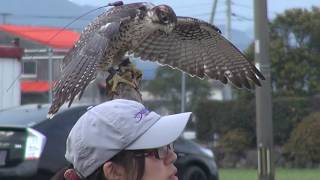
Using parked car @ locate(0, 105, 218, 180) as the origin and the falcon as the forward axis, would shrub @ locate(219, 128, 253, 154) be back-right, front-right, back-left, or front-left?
back-left

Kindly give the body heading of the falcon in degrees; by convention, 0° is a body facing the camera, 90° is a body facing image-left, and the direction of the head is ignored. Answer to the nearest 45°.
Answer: approximately 315°

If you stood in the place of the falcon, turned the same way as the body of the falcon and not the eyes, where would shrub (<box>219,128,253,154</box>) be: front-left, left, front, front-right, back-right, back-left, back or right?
back-left

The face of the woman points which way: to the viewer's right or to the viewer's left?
to the viewer's right
